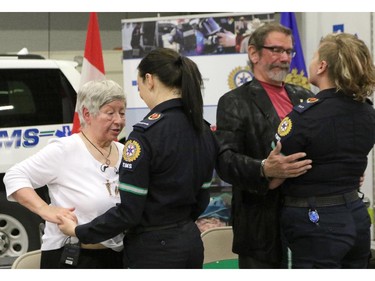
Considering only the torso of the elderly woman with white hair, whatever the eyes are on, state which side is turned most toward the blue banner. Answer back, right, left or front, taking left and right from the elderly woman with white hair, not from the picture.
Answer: left

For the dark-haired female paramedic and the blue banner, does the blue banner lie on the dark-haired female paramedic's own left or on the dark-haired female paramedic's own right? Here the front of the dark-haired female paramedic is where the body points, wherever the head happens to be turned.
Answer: on the dark-haired female paramedic's own right

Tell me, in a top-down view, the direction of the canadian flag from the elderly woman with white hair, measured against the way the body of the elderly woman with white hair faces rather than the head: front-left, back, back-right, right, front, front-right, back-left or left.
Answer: back-left

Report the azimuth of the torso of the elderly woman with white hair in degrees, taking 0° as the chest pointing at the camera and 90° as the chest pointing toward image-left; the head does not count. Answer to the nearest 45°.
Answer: approximately 315°

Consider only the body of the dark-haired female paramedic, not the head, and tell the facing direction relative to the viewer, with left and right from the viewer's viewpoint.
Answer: facing away from the viewer and to the left of the viewer

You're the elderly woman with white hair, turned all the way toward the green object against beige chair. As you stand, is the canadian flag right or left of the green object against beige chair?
left
